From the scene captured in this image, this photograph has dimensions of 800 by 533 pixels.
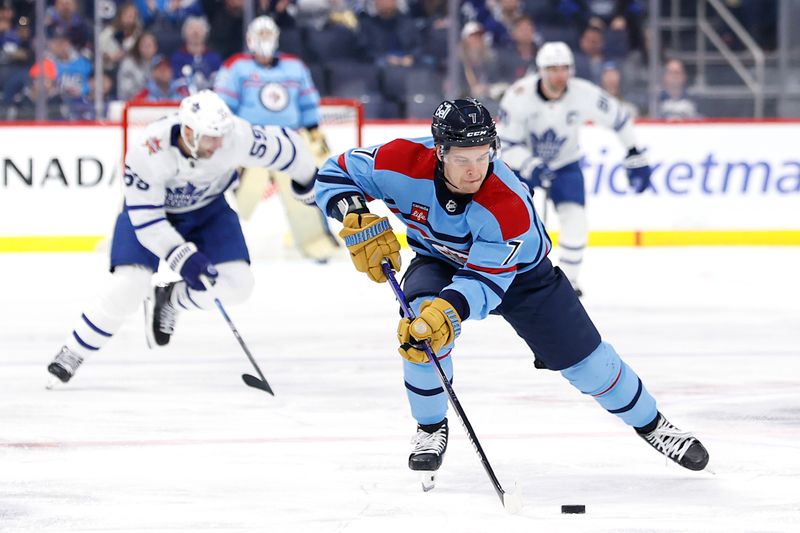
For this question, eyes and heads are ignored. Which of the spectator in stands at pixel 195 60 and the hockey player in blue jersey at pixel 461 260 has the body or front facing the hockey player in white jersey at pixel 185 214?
the spectator in stands

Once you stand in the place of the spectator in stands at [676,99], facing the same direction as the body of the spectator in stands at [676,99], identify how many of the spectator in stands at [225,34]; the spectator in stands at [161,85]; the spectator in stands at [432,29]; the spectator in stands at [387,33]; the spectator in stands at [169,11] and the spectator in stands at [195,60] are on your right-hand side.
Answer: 6

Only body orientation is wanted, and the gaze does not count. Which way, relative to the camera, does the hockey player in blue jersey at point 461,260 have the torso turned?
toward the camera

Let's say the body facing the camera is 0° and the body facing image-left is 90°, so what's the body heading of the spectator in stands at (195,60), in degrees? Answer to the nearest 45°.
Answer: approximately 0°

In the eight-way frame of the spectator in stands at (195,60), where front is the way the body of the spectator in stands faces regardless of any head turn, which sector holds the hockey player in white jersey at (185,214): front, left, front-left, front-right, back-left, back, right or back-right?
front

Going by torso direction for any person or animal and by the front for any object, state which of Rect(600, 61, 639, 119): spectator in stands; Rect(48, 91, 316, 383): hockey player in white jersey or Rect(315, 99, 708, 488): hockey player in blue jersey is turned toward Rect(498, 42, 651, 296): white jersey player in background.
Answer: the spectator in stands

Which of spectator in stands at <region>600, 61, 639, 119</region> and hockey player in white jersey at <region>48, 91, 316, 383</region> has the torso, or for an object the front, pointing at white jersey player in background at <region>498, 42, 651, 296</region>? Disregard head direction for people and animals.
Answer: the spectator in stands

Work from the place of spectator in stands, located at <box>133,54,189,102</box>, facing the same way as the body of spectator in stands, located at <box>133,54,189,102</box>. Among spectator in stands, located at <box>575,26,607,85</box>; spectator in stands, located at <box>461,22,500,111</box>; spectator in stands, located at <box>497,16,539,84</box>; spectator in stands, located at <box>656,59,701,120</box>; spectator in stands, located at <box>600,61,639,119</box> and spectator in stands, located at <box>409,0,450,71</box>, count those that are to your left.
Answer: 6

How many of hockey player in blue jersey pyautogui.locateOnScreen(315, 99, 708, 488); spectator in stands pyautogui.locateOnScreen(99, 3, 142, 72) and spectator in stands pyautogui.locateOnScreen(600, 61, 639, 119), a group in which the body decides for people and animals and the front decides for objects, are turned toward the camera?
3

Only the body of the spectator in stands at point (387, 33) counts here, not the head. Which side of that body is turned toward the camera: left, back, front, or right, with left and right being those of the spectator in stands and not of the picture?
front

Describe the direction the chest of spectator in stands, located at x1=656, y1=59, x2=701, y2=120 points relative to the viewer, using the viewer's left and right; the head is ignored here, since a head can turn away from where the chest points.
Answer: facing the viewer

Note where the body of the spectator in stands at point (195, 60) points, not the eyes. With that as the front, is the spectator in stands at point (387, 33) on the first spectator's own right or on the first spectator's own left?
on the first spectator's own left
